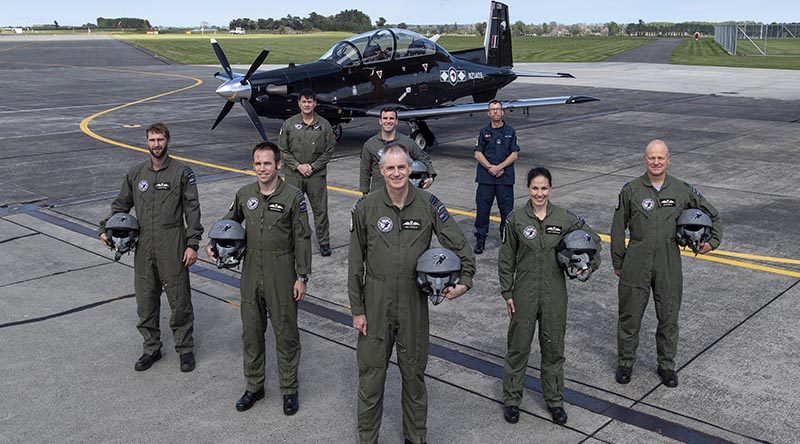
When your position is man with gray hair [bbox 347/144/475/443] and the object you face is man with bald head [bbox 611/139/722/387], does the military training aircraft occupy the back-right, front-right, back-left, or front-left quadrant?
front-left

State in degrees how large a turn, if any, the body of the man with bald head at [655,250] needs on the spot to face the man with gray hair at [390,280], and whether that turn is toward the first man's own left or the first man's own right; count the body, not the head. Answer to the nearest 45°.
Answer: approximately 45° to the first man's own right

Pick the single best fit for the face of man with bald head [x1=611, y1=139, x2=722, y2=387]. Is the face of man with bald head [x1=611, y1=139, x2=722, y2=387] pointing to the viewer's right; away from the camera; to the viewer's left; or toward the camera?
toward the camera

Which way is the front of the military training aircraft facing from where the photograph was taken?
facing the viewer and to the left of the viewer

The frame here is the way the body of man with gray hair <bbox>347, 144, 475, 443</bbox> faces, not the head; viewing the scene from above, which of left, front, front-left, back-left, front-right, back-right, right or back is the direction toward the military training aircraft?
back

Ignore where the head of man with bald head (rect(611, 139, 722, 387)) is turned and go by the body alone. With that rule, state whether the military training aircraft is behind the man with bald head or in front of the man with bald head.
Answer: behind

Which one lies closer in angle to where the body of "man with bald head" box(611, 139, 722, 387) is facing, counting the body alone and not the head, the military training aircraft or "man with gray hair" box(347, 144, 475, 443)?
the man with gray hair

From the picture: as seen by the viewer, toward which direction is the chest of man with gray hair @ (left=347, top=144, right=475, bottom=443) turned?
toward the camera

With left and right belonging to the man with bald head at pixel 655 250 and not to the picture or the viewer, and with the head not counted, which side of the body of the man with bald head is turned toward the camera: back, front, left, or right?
front

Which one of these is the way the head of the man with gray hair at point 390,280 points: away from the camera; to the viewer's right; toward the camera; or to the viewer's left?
toward the camera

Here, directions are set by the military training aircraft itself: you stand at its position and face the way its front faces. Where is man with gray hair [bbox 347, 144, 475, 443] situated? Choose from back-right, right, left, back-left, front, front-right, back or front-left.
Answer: front-left

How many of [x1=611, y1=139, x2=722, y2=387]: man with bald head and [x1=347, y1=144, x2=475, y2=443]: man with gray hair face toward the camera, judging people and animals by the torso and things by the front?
2
